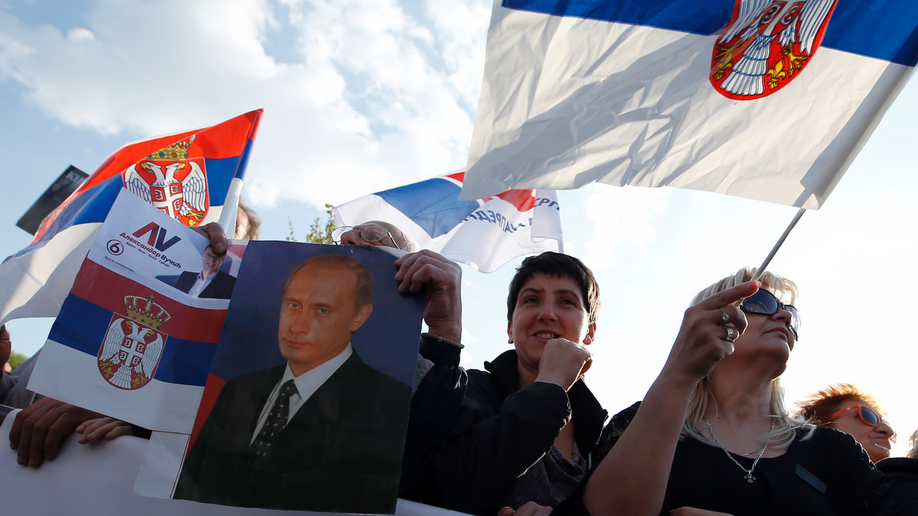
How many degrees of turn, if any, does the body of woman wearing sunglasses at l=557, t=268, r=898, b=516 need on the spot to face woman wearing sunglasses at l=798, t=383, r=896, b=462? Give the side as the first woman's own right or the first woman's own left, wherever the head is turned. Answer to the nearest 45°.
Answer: approximately 135° to the first woman's own left
